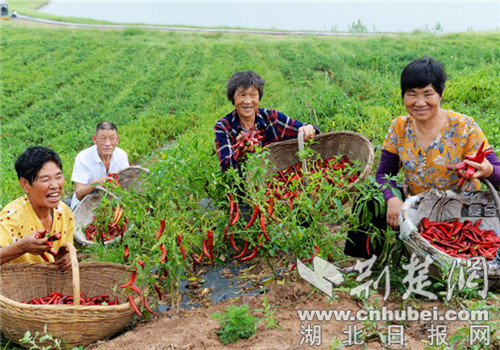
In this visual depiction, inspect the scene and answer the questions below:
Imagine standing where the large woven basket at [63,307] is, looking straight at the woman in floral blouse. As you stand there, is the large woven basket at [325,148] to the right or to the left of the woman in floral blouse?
left

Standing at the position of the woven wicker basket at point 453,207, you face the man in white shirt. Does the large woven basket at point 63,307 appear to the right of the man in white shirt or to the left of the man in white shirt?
left

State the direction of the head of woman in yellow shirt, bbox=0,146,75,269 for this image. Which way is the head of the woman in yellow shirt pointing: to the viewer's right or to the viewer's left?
to the viewer's right

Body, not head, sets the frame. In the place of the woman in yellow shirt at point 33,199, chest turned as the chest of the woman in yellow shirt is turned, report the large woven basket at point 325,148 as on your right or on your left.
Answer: on your left

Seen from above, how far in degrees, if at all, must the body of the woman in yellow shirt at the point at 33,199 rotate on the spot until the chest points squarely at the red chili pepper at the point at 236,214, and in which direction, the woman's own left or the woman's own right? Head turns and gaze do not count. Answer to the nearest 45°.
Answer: approximately 45° to the woman's own left

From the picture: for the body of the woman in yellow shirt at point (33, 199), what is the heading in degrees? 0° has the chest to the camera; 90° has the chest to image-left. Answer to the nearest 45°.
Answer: approximately 315°
